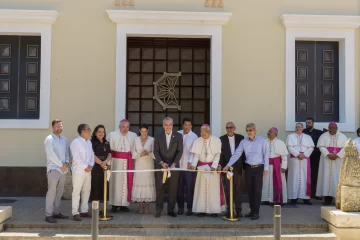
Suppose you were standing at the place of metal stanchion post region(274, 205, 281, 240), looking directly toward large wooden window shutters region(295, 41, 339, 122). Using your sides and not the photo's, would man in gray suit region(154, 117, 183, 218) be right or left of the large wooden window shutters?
left

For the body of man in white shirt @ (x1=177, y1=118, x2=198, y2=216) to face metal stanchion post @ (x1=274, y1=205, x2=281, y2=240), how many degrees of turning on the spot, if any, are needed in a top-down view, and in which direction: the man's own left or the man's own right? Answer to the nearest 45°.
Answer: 0° — they already face it

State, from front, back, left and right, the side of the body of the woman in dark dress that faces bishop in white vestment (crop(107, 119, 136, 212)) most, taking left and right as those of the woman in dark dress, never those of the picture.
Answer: left

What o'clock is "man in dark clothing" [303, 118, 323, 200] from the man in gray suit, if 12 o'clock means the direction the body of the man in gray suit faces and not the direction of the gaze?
The man in dark clothing is roughly at 8 o'clock from the man in gray suit.

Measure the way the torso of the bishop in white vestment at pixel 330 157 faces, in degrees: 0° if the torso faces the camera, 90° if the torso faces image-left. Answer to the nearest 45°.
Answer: approximately 0°

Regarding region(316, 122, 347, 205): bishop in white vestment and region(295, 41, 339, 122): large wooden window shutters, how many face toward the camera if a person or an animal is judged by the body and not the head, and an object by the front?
2

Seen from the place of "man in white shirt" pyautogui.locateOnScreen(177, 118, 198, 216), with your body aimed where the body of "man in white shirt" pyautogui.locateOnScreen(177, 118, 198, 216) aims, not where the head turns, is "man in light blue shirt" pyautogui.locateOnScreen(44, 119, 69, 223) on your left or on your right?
on your right
